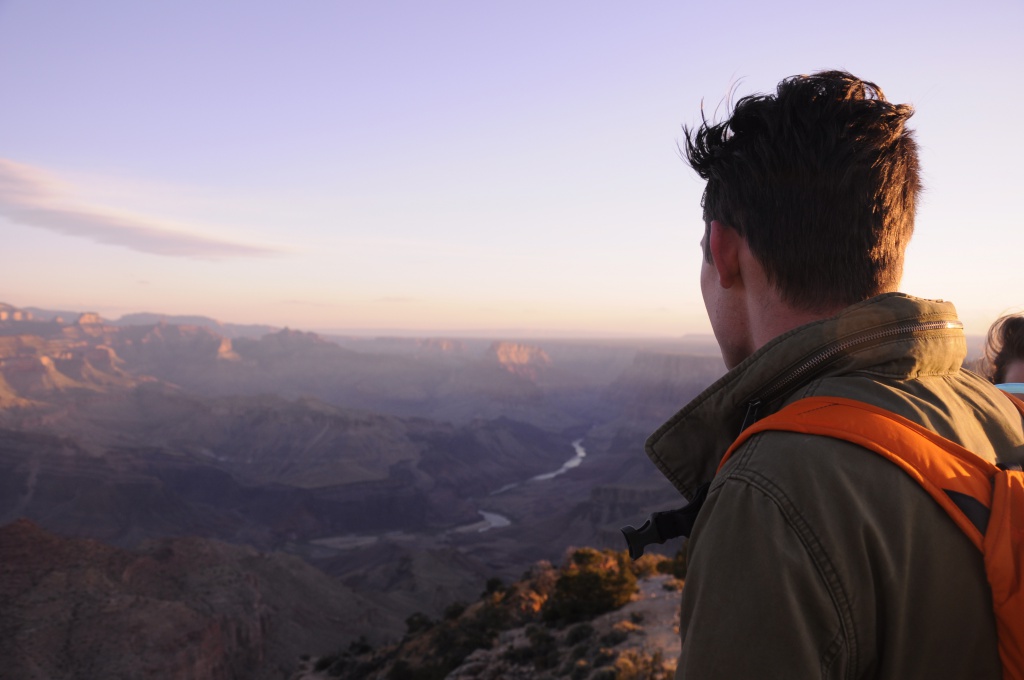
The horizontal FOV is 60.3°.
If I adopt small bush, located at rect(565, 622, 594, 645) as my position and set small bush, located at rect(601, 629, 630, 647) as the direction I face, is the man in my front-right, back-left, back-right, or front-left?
front-right

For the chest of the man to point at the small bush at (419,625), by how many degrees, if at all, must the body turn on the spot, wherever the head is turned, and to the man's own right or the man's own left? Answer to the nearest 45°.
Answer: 0° — they already face it

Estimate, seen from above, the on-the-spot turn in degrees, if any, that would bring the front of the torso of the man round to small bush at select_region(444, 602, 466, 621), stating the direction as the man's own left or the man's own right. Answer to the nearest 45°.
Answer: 0° — they already face it

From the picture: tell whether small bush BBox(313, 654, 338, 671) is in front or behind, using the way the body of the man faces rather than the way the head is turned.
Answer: in front

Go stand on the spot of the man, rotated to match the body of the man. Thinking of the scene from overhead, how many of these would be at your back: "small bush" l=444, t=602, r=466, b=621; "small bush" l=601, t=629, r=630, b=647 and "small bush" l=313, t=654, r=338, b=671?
0

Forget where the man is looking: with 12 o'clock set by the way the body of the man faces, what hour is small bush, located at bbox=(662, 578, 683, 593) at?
The small bush is roughly at 1 o'clock from the man.

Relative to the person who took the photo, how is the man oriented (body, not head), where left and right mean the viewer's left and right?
facing away from the viewer and to the left of the viewer

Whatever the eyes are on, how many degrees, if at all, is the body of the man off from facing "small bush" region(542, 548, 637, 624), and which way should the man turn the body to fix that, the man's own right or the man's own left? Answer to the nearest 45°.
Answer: approximately 45° to the man's own right

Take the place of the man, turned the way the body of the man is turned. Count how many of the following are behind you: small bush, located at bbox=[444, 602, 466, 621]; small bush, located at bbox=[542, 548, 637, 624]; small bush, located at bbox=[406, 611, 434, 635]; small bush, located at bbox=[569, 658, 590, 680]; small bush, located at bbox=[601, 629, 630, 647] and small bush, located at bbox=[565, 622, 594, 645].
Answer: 0

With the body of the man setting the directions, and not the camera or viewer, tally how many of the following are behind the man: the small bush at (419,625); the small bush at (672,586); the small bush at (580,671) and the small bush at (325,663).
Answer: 0

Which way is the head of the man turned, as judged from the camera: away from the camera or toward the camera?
away from the camera

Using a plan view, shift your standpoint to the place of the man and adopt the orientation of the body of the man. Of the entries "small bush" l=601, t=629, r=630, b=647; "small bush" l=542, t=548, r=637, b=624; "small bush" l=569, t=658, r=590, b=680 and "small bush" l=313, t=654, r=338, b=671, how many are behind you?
0

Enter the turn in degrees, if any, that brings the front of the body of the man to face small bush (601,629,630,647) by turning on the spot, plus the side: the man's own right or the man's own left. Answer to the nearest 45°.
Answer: approximately 45° to the man's own right
